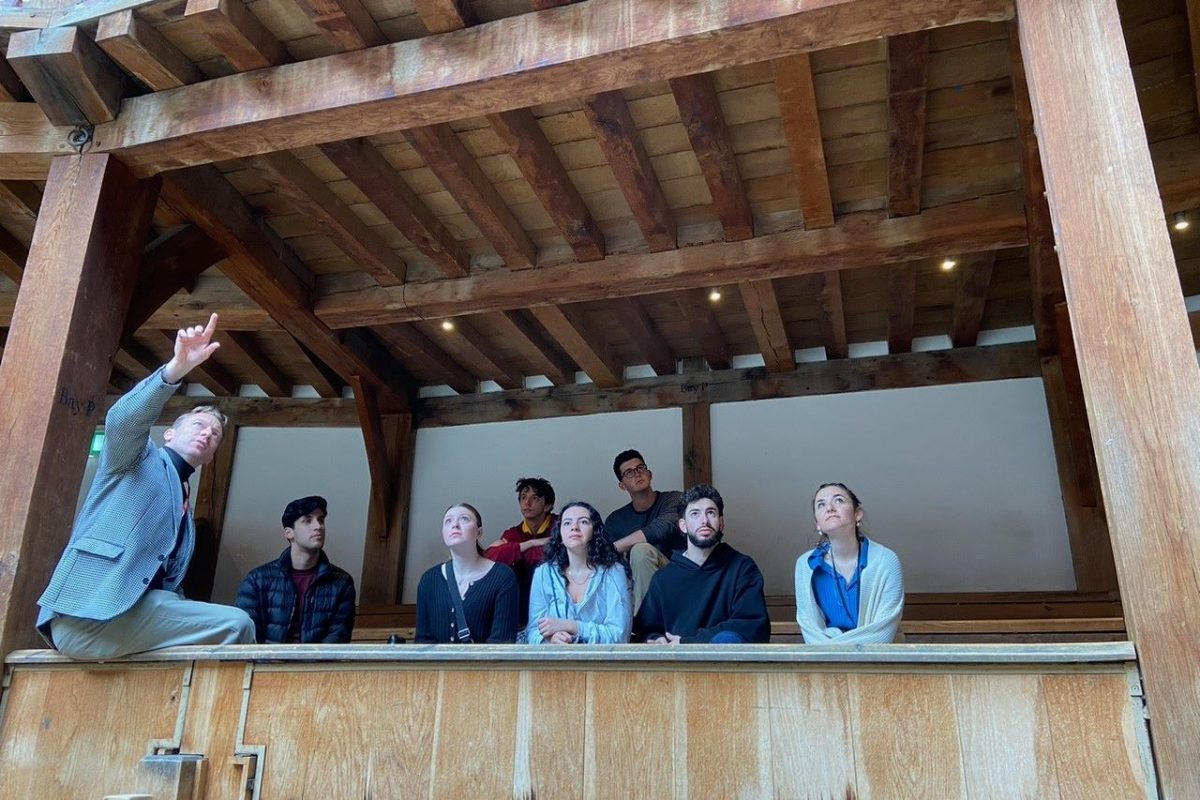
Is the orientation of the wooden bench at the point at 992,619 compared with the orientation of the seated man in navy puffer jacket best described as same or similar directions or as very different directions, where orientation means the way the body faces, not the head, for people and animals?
same or similar directions

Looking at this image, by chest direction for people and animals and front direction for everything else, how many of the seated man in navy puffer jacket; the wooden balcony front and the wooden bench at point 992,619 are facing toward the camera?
3

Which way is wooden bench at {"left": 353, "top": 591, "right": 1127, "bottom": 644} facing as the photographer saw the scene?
facing the viewer

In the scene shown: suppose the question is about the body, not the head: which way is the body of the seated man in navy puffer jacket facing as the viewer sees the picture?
toward the camera

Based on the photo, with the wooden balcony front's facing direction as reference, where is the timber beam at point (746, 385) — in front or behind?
behind

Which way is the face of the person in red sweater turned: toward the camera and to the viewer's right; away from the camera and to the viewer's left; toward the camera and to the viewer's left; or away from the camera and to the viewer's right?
toward the camera and to the viewer's left

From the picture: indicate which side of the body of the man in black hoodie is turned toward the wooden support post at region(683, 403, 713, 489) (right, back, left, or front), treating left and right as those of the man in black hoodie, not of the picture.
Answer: back

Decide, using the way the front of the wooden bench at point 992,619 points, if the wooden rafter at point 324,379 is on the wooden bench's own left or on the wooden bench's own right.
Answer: on the wooden bench's own right

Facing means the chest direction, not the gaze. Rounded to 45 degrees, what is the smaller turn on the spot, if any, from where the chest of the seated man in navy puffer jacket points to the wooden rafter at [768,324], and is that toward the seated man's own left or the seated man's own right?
approximately 90° to the seated man's own left

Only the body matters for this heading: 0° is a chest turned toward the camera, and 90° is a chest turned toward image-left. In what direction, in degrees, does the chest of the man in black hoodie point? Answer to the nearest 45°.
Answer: approximately 0°

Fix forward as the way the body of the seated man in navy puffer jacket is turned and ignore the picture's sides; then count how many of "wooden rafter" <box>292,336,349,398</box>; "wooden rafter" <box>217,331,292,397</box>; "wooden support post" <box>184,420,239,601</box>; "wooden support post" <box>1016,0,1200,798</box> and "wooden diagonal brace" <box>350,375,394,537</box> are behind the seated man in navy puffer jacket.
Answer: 4
